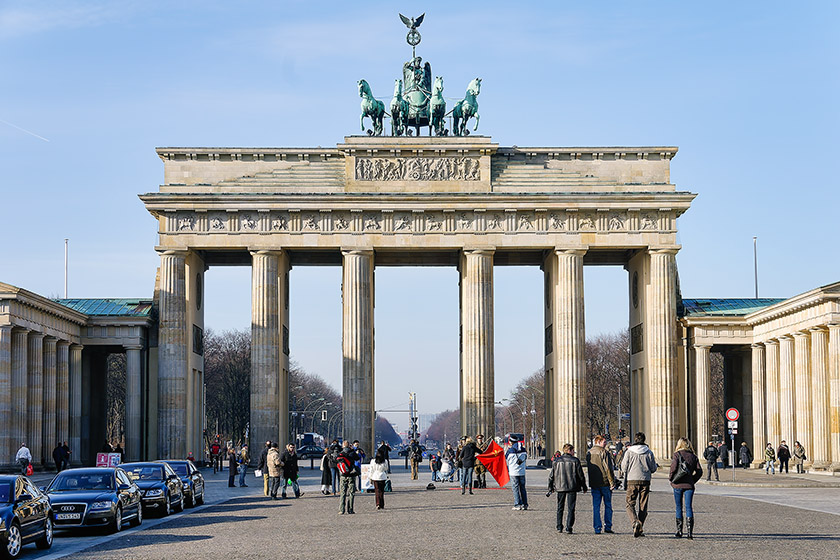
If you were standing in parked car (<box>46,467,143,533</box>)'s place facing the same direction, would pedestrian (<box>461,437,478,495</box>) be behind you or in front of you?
behind

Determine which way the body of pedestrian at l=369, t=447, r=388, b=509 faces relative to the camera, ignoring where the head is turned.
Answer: away from the camera

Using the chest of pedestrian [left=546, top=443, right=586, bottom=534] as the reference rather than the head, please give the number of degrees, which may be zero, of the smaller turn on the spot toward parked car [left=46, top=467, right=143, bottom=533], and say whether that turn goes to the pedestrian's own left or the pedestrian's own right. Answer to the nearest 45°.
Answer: approximately 90° to the pedestrian's own left

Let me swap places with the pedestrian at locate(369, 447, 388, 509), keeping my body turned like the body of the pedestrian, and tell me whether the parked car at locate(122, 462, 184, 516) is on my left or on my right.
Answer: on my left

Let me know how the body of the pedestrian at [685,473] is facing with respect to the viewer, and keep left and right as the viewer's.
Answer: facing away from the viewer

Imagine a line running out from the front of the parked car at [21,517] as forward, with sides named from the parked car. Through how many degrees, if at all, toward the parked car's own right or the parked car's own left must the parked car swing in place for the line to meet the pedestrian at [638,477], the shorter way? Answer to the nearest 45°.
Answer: approximately 135° to the parked car's own left

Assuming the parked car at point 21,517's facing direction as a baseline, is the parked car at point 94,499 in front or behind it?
behind

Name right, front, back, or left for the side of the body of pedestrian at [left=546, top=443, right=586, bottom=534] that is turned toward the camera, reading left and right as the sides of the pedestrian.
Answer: back

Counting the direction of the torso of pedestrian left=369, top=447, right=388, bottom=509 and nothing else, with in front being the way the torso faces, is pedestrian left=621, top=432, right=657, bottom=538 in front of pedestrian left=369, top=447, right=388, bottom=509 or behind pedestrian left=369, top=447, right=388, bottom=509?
behind

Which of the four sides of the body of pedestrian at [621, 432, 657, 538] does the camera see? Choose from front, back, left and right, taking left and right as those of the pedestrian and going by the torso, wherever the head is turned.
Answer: back

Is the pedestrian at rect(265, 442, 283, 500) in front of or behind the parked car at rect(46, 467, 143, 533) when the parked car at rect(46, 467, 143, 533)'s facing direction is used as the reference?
behind
